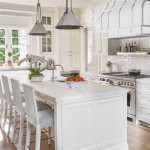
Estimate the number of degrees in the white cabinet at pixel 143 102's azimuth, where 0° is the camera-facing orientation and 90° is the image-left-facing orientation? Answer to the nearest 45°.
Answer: approximately 45°

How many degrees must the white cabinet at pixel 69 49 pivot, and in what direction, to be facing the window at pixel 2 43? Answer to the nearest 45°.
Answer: approximately 90° to its right

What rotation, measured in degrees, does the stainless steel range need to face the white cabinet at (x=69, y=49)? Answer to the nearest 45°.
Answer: approximately 90° to its right

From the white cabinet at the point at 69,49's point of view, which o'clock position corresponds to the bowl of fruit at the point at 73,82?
The bowl of fruit is roughly at 12 o'clock from the white cabinet.

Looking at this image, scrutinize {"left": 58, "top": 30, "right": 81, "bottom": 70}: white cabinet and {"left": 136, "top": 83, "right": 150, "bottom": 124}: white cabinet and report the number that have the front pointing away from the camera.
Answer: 0

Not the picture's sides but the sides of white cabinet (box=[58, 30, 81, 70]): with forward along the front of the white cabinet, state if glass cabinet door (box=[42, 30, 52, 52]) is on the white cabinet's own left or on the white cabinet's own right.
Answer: on the white cabinet's own right

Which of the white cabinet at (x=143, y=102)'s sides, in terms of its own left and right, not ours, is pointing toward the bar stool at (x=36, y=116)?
front

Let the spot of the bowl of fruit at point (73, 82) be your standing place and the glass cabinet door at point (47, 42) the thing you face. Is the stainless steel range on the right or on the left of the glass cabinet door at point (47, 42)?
right

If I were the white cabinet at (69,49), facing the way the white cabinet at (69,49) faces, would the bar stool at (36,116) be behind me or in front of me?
in front

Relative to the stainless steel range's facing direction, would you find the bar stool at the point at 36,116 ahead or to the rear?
ahead

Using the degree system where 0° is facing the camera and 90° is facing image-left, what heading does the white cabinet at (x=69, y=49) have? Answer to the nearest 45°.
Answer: approximately 0°

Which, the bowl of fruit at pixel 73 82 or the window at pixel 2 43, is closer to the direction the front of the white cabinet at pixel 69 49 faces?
the bowl of fruit

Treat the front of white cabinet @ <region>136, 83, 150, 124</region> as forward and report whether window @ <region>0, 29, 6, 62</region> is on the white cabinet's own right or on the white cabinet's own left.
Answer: on the white cabinet's own right

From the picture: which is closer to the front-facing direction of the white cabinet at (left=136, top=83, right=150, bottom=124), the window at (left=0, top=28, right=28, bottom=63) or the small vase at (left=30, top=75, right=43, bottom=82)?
the small vase
